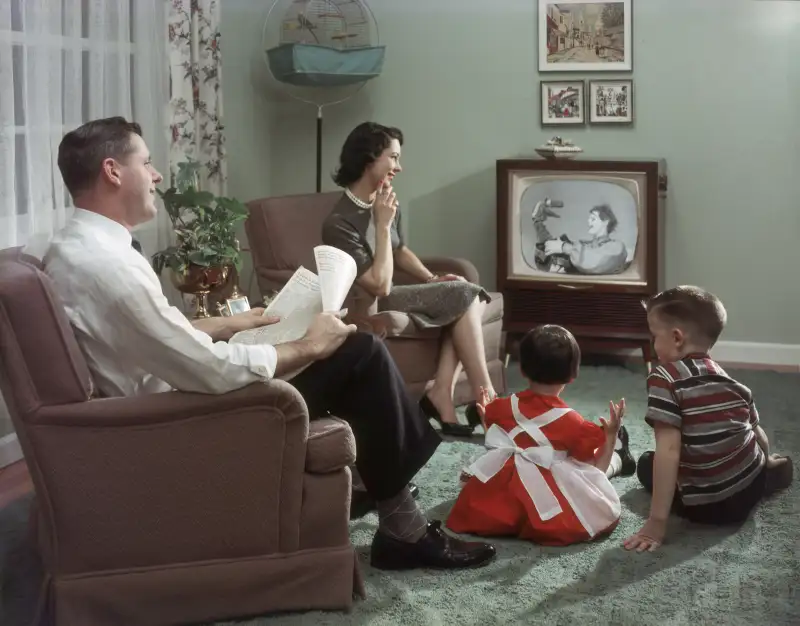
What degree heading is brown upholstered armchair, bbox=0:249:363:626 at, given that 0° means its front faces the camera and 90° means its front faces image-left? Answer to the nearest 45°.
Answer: approximately 270°

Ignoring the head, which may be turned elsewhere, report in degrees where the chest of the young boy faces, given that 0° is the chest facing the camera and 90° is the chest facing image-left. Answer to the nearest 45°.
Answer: approximately 135°

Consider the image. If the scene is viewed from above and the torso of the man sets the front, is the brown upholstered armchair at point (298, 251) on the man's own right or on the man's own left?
on the man's own left

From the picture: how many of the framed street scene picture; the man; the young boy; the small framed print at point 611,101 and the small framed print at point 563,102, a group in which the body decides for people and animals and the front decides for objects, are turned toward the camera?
3

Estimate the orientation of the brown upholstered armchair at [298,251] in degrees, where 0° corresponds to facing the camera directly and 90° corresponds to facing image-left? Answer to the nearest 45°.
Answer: approximately 315°

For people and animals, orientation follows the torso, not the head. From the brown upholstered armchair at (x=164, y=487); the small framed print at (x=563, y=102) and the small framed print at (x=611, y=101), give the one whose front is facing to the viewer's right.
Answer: the brown upholstered armchair

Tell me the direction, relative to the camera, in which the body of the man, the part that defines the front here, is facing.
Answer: to the viewer's right

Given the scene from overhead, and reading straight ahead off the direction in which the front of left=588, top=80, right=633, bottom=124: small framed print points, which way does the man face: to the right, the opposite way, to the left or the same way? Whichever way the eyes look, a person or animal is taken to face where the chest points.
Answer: to the left

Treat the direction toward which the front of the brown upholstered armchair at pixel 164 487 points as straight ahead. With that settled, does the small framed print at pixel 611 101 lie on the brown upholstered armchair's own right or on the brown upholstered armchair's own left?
on the brown upholstered armchair's own left

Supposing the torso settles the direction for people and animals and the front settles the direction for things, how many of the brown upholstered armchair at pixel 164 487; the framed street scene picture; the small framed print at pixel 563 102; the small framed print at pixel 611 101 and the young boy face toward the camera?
3

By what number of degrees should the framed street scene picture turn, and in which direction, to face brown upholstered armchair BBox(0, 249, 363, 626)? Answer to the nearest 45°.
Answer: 0° — it already faces it

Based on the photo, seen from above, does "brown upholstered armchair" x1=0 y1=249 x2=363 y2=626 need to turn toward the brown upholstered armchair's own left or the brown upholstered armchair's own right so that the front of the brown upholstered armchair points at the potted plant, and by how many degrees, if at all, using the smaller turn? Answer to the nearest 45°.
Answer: approximately 90° to the brown upholstered armchair's own left
